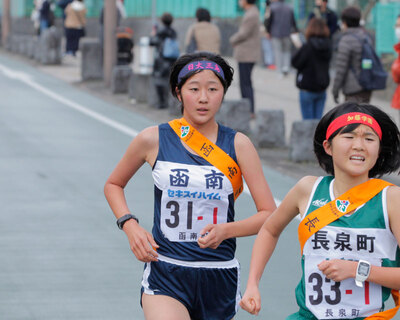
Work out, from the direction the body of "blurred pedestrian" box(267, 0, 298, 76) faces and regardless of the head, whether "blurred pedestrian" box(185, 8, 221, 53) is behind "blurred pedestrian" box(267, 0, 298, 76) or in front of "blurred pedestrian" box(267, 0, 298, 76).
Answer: behind

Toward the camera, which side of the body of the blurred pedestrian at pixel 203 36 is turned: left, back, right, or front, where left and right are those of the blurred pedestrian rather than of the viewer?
back

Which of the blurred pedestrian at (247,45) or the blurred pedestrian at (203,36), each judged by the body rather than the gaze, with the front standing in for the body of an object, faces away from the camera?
the blurred pedestrian at (203,36)
